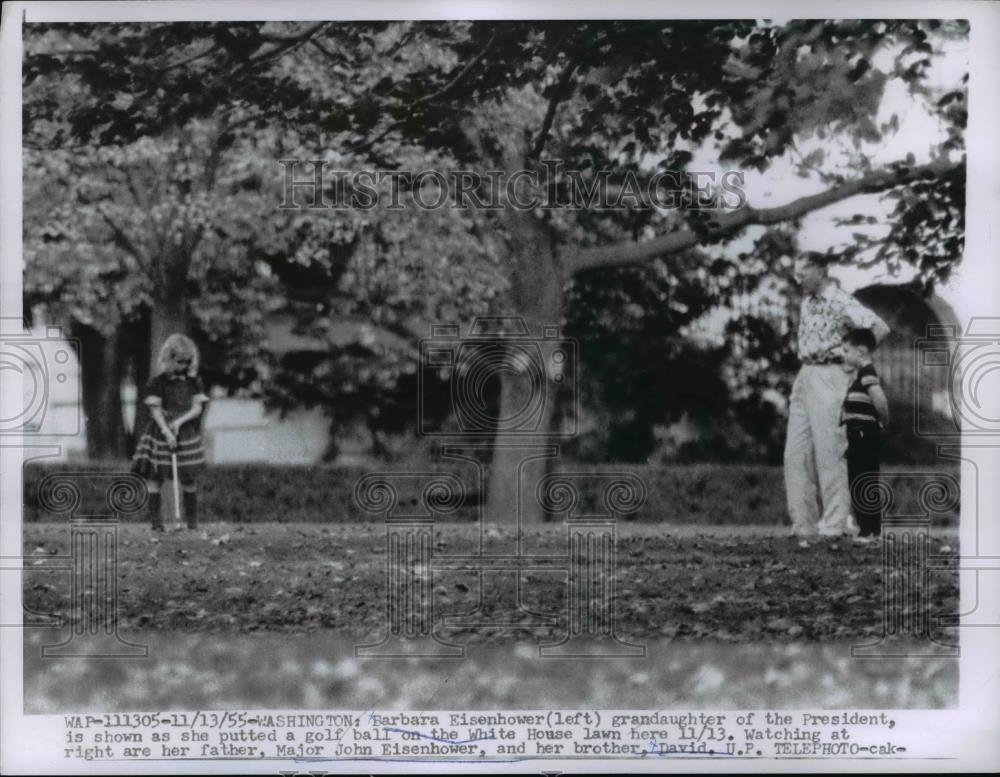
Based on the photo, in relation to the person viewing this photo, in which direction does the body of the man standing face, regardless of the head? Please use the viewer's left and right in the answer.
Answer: facing the viewer and to the left of the viewer

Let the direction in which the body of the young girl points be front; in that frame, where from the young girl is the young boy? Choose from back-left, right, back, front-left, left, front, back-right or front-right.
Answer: left

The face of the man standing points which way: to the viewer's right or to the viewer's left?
to the viewer's left

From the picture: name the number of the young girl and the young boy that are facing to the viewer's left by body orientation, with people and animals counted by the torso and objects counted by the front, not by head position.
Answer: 1

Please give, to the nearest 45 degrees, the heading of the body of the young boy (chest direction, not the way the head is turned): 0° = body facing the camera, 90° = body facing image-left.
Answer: approximately 90°

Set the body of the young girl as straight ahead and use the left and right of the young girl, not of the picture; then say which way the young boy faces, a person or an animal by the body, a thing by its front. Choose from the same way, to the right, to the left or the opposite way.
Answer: to the right

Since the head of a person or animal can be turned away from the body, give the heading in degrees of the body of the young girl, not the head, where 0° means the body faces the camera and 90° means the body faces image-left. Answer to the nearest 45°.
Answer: approximately 0°

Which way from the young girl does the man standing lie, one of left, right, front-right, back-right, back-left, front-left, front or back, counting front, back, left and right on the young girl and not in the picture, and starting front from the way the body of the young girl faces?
left
